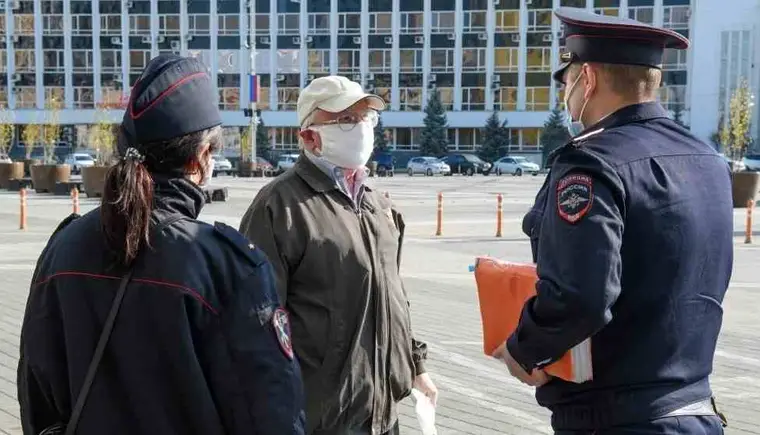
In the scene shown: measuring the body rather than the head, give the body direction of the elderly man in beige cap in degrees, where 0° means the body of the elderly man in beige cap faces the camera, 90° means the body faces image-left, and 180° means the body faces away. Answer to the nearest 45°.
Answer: approximately 315°

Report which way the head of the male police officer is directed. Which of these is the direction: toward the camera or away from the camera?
away from the camera

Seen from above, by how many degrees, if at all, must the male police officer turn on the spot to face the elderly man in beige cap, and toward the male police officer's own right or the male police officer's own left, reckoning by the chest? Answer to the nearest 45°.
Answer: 0° — they already face them

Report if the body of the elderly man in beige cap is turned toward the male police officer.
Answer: yes

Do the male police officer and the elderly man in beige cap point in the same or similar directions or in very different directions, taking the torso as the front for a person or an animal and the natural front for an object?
very different directions

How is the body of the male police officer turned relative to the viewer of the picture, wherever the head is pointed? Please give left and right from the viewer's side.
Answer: facing away from the viewer and to the left of the viewer
